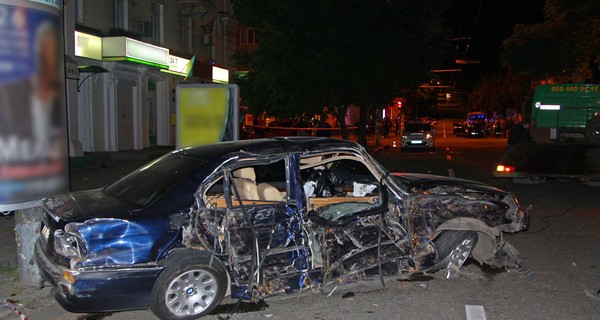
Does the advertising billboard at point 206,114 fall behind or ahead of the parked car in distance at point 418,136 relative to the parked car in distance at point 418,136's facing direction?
ahead

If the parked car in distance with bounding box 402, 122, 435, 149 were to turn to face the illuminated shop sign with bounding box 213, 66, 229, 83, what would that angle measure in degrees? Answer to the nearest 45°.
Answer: approximately 90° to its right

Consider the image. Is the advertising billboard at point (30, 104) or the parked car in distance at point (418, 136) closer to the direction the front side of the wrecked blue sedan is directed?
the parked car in distance

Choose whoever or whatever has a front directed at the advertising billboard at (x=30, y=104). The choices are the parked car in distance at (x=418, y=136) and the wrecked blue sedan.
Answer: the parked car in distance

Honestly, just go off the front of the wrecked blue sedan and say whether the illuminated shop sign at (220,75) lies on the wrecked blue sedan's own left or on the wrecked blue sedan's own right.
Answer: on the wrecked blue sedan's own left

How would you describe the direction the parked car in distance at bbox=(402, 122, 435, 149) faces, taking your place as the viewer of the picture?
facing the viewer

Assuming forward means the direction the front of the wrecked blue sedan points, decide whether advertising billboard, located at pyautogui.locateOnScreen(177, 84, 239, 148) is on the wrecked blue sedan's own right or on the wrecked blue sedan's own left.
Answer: on the wrecked blue sedan's own left

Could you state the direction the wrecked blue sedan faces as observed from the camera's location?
facing away from the viewer and to the right of the viewer

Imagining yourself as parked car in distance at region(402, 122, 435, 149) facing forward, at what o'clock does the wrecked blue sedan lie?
The wrecked blue sedan is roughly at 12 o'clock from the parked car in distance.

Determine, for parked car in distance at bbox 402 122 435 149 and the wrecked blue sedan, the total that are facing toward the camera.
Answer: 1

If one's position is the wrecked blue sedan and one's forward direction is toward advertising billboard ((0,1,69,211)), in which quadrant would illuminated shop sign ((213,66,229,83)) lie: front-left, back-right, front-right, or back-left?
front-right

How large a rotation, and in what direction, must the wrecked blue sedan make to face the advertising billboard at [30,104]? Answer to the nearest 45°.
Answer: approximately 135° to its left

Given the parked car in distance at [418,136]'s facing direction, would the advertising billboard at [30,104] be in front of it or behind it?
in front

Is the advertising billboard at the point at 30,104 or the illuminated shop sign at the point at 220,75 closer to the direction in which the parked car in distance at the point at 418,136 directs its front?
the advertising billboard
